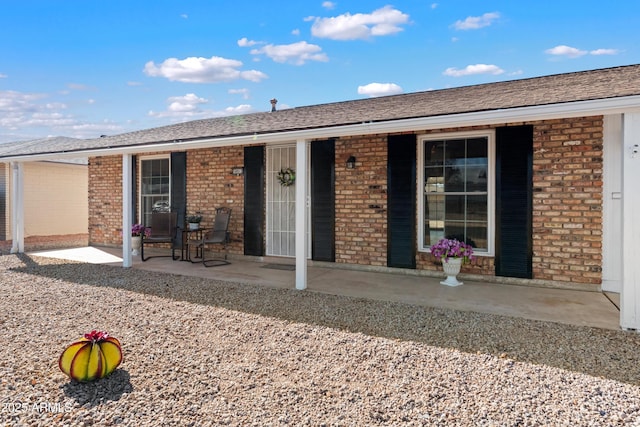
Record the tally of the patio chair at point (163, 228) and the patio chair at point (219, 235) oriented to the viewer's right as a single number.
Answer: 0

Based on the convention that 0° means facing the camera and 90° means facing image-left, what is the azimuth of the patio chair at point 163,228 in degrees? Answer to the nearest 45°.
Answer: approximately 45°

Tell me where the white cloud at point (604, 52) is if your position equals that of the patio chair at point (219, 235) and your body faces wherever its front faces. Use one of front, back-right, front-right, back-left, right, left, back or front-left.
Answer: back-left

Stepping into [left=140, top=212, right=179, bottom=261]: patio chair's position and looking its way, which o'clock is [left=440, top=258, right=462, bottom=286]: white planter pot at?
The white planter pot is roughly at 9 o'clock from the patio chair.

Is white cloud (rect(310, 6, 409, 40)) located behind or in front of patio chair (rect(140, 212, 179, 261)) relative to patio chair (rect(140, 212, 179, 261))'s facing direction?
behind

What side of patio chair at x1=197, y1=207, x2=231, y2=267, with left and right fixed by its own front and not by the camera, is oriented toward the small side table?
right

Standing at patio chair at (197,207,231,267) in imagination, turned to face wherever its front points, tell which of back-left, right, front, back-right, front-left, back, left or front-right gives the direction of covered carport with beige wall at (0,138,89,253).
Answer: right

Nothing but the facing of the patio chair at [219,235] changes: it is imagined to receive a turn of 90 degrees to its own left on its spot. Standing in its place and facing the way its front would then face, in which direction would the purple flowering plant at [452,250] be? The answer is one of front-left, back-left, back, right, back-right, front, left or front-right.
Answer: front

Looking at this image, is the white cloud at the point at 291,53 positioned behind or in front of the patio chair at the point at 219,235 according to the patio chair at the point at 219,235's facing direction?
behind
